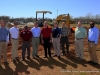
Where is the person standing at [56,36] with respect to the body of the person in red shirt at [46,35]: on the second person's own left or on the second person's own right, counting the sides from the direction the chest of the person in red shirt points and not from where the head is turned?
on the second person's own left

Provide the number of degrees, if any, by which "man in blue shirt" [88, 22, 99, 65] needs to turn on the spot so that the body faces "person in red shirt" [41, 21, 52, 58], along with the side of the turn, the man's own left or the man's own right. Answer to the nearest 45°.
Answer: approximately 45° to the man's own right

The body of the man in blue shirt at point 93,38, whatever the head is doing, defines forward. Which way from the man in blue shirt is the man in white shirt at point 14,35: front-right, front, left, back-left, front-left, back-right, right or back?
front-right

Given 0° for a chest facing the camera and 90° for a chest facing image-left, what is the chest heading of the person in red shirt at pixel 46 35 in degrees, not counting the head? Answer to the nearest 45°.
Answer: approximately 0°

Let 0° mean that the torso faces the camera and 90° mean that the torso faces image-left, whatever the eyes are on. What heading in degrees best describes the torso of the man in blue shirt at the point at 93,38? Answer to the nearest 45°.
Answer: approximately 45°

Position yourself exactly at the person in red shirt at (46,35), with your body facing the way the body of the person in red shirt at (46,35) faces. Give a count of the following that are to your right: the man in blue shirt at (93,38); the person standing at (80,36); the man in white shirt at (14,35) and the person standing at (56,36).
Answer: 1

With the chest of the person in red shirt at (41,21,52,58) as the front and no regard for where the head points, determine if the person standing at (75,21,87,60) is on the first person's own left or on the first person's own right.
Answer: on the first person's own left

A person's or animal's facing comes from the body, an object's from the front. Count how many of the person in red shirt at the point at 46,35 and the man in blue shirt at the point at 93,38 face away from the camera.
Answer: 0

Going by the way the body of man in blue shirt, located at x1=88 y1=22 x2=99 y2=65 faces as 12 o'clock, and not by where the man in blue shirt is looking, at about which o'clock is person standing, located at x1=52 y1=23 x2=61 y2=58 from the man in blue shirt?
The person standing is roughly at 2 o'clock from the man in blue shirt.

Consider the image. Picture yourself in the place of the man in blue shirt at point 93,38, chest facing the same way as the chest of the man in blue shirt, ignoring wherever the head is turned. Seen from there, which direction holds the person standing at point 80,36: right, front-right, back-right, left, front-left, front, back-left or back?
right

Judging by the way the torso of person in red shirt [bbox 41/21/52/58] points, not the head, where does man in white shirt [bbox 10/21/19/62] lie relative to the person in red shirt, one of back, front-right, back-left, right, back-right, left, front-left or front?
right
